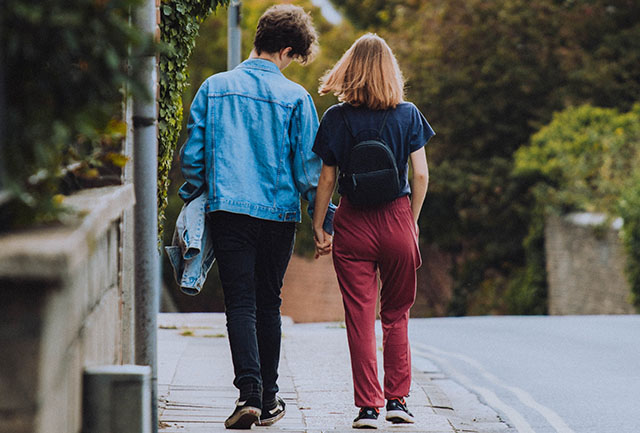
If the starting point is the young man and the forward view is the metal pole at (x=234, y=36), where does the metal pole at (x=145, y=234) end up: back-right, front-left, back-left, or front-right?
back-left

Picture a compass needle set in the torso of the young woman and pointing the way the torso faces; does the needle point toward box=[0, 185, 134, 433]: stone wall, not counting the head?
no

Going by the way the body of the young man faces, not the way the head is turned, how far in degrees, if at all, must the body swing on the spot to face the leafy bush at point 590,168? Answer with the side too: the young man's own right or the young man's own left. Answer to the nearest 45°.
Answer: approximately 45° to the young man's own right

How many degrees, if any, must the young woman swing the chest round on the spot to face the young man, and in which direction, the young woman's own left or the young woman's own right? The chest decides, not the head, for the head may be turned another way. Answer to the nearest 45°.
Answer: approximately 90° to the young woman's own left

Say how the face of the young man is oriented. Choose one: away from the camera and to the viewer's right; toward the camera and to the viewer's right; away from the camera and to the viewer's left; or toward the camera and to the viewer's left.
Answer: away from the camera and to the viewer's right

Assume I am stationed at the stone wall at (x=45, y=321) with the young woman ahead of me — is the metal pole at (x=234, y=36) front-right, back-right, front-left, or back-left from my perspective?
front-left

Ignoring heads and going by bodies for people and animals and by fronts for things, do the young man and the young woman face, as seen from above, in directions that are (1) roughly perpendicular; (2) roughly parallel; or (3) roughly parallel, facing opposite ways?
roughly parallel

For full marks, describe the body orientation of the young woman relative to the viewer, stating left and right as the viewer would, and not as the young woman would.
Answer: facing away from the viewer

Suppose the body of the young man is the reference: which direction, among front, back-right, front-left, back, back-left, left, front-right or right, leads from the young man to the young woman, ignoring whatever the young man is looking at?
right

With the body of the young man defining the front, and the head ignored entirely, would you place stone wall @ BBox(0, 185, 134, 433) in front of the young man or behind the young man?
behind

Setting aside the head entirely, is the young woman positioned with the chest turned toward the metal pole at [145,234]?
no

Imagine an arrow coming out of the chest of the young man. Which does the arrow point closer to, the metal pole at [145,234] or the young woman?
the young woman

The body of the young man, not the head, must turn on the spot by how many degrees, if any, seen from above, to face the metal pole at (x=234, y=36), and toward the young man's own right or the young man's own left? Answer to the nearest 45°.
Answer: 0° — they already face it

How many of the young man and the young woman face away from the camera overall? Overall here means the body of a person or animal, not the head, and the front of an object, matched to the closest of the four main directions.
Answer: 2

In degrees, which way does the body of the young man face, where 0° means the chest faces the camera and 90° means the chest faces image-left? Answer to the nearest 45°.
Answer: approximately 180°
